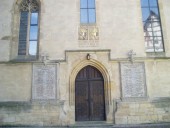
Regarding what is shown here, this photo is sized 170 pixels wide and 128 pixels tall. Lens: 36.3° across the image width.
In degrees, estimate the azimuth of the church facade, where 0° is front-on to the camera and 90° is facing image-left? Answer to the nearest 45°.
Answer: approximately 0°
